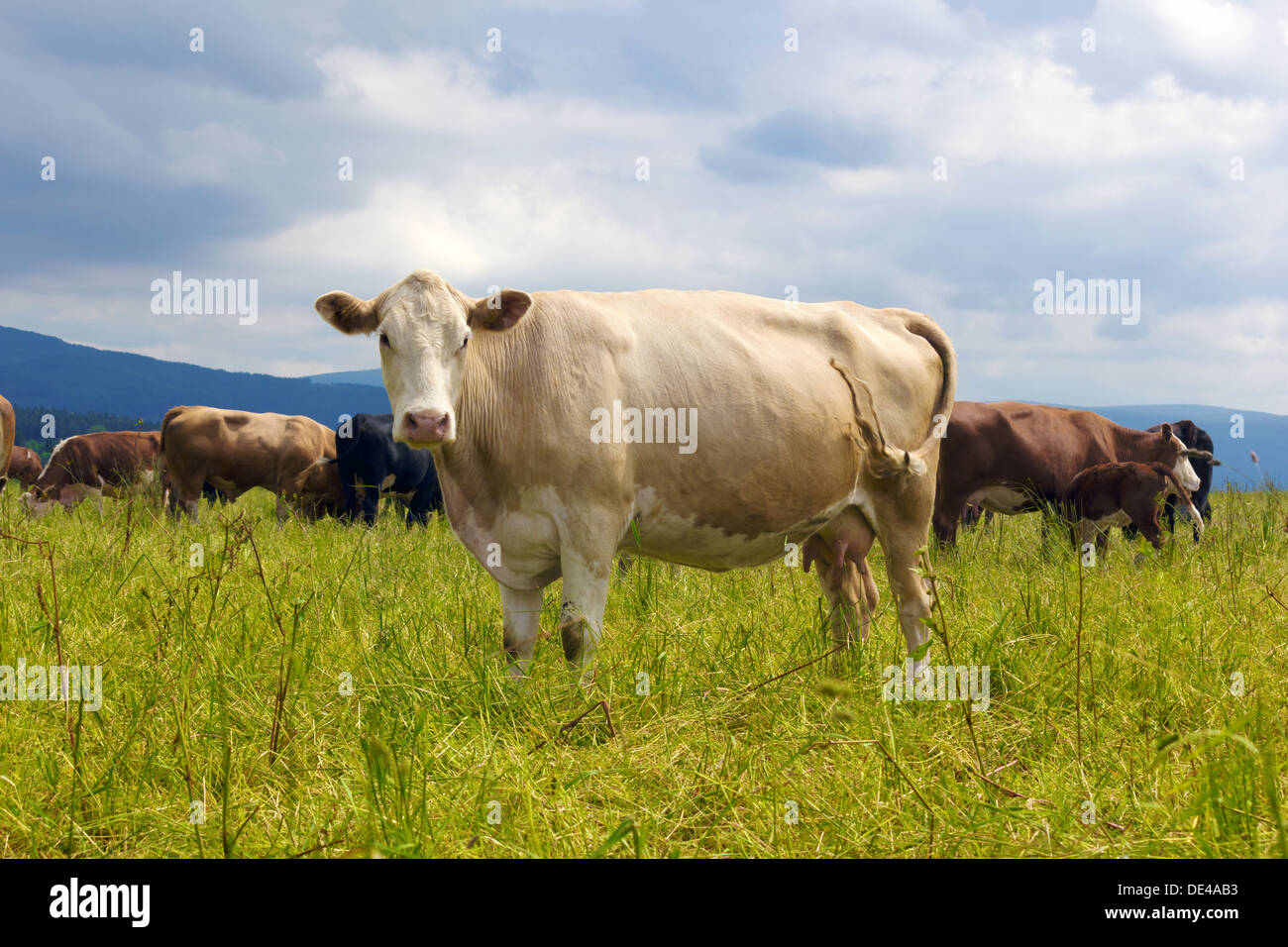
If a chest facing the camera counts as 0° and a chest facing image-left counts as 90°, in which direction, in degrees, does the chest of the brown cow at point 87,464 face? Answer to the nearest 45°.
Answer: approximately 90°

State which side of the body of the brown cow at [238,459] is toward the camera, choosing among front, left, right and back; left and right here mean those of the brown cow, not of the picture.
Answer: right

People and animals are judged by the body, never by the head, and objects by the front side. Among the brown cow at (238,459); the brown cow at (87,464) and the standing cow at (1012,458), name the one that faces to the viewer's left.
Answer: the brown cow at (87,464)

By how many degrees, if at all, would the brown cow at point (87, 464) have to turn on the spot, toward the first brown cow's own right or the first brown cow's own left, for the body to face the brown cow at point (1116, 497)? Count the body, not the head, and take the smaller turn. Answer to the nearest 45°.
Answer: approximately 135° to the first brown cow's own left

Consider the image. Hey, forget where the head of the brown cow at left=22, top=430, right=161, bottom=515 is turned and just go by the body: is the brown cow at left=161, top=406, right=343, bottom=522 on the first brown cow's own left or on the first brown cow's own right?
on the first brown cow's own left

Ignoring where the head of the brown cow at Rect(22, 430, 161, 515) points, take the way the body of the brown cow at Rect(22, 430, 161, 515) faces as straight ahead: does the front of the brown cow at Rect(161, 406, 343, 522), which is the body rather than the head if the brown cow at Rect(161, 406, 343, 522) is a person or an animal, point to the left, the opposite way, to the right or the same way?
the opposite way
